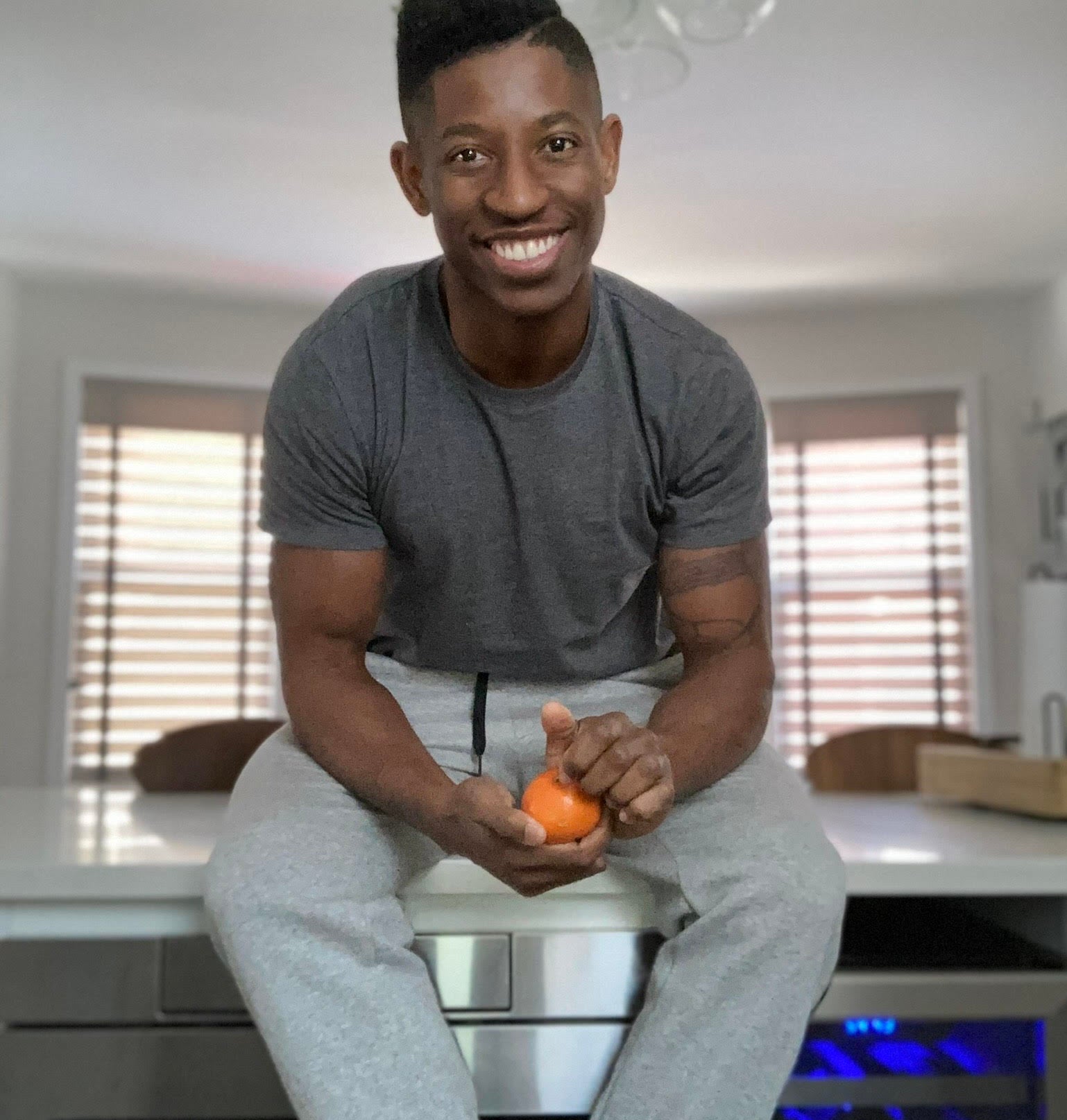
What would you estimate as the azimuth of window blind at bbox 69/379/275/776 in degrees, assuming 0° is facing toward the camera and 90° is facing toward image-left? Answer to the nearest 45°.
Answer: approximately 0°

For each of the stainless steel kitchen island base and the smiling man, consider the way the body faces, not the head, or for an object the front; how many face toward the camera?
2

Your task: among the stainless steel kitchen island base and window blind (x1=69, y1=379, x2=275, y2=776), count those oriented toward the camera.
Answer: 2

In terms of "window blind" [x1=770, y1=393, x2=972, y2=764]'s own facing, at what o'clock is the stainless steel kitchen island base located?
The stainless steel kitchen island base is roughly at 12 o'clock from the window blind.

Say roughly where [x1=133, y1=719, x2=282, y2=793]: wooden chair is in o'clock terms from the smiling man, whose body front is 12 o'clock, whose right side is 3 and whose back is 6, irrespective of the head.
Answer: The wooden chair is roughly at 5 o'clock from the smiling man.

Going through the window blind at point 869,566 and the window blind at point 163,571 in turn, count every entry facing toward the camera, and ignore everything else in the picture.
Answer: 2
